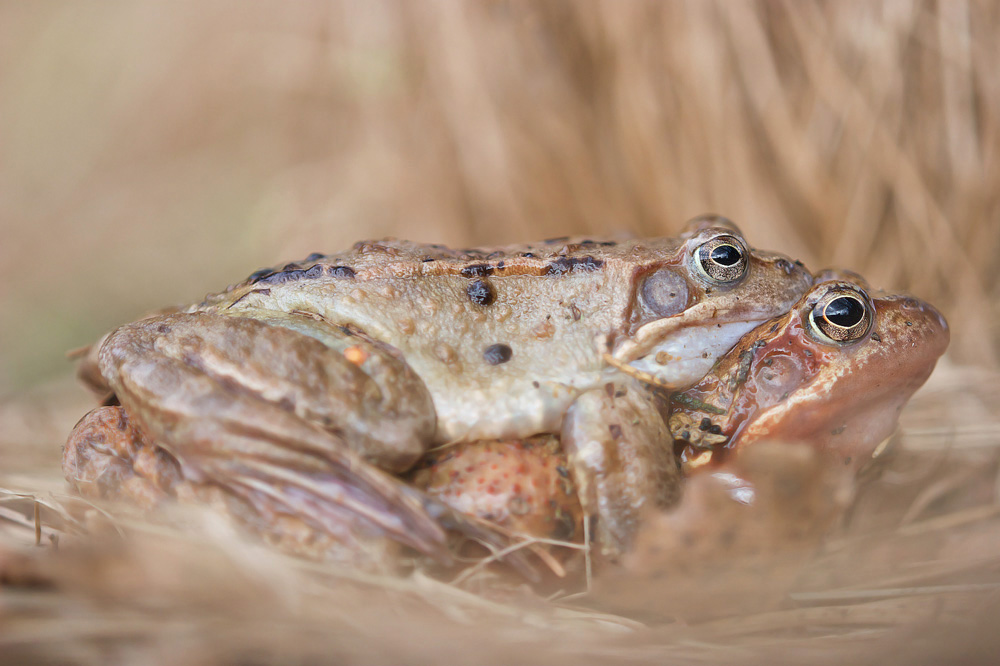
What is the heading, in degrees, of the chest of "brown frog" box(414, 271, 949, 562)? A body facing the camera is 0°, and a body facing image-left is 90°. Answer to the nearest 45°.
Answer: approximately 270°

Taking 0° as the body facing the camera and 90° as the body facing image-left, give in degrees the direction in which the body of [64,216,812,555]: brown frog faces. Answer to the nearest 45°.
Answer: approximately 270°
